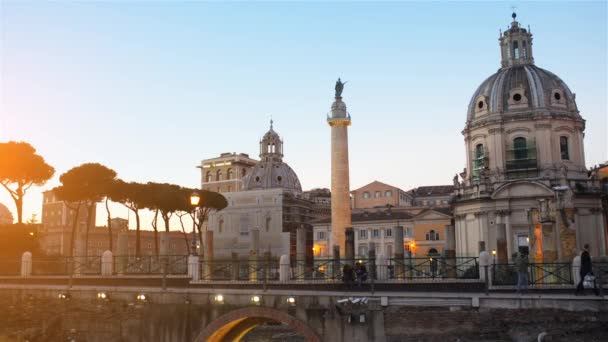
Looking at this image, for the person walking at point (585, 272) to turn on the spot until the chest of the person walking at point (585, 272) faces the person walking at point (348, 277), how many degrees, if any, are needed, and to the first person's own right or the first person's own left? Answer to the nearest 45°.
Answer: approximately 180°

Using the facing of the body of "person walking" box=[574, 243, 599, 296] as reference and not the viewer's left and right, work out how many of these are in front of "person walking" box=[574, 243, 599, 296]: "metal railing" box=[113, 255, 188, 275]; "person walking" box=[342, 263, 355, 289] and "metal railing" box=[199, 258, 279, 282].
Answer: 3

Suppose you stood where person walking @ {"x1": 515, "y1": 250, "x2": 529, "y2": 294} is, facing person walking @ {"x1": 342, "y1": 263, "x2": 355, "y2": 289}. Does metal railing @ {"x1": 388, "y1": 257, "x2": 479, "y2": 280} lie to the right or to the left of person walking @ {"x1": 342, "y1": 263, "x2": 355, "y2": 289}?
right

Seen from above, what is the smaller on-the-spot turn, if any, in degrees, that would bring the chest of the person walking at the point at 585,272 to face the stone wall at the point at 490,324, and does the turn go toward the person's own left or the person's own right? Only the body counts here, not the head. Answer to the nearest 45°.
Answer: approximately 135° to the person's own right
